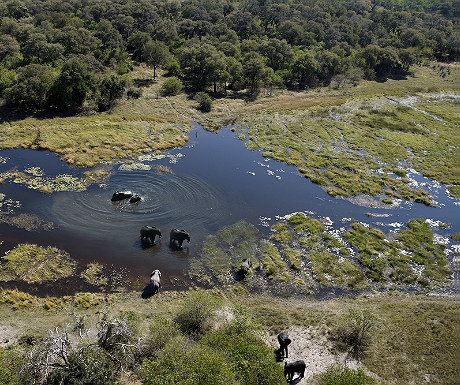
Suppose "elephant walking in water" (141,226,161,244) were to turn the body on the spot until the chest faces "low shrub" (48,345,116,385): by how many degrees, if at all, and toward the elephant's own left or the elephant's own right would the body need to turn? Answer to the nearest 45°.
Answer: approximately 90° to the elephant's own right

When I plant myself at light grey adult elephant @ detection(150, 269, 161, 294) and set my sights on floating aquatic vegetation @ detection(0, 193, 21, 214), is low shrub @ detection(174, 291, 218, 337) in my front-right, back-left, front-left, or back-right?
back-left

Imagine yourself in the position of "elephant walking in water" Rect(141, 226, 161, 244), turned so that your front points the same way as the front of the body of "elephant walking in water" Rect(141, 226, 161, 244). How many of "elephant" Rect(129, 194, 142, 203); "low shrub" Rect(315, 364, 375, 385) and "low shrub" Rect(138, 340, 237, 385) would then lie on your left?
1

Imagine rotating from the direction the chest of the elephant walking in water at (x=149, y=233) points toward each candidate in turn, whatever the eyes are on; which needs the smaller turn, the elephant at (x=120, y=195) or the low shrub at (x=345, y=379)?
the low shrub
